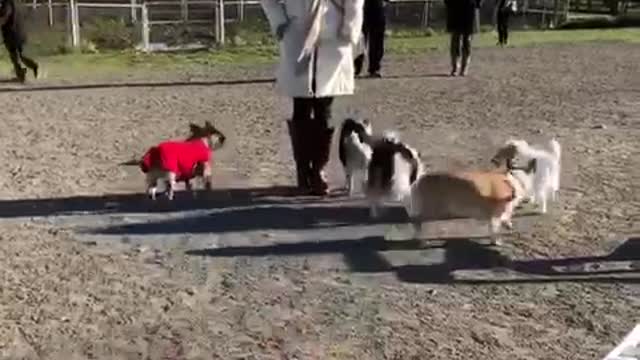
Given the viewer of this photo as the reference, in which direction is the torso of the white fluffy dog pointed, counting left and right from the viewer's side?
facing to the left of the viewer

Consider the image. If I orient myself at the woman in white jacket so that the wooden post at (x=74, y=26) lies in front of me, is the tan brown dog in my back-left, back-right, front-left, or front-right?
back-right

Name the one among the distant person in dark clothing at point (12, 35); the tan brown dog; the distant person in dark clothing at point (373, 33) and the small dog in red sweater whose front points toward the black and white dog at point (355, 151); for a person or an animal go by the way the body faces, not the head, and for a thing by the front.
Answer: the small dog in red sweater

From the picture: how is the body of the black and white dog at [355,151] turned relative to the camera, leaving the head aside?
toward the camera

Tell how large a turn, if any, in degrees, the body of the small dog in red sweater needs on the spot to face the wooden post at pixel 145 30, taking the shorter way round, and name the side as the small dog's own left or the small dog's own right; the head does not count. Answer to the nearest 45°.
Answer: approximately 90° to the small dog's own left

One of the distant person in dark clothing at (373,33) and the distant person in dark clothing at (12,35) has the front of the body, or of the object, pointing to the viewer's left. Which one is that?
the distant person in dark clothing at (12,35)

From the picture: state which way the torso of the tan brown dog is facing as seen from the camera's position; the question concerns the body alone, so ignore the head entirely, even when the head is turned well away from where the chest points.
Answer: to the viewer's right

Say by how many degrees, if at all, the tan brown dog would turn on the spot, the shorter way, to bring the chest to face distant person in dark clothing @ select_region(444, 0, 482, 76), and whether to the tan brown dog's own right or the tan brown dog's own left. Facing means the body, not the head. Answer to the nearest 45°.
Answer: approximately 90° to the tan brown dog's own left

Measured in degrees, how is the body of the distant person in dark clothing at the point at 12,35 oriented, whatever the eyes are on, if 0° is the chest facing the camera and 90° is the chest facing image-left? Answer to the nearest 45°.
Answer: approximately 90°
